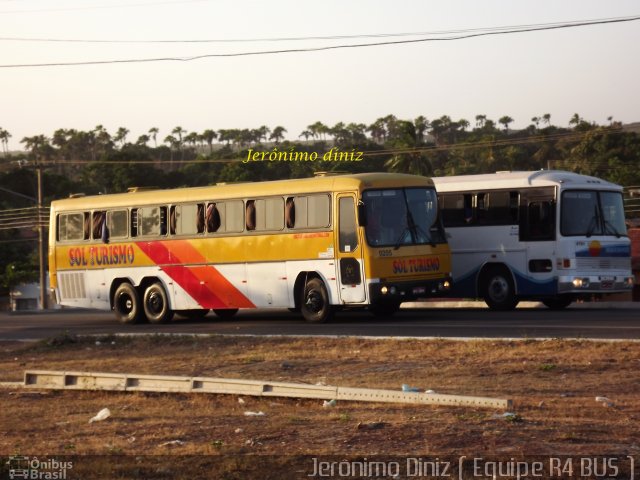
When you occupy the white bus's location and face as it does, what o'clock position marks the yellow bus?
The yellow bus is roughly at 4 o'clock from the white bus.

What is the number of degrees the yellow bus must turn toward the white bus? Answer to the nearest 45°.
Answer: approximately 45° to its left

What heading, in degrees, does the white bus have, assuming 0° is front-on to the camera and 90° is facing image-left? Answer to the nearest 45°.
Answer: approximately 315°

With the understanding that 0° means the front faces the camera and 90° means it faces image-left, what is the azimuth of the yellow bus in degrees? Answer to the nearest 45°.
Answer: approximately 315°
